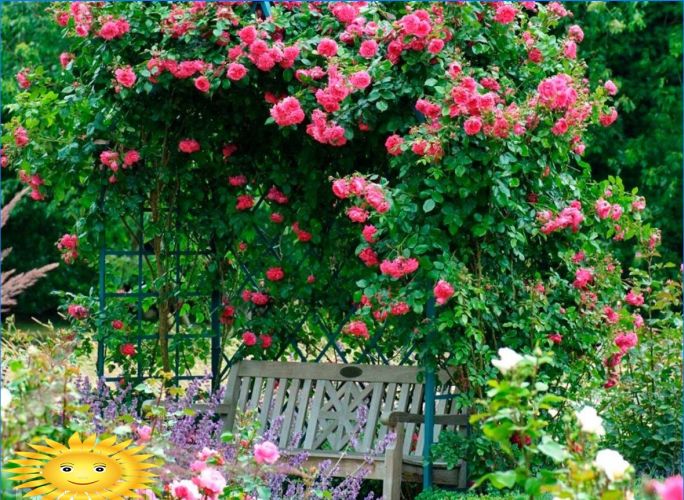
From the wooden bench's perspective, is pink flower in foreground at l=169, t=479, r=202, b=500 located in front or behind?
in front

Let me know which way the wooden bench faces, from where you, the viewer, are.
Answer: facing the viewer and to the left of the viewer

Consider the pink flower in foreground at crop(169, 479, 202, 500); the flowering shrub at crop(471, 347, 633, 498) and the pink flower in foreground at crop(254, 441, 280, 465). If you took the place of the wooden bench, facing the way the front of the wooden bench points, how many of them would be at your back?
0

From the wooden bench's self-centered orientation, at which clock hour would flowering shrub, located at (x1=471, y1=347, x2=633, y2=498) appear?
The flowering shrub is roughly at 10 o'clock from the wooden bench.

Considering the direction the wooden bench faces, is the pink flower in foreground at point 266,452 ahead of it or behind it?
ahead
